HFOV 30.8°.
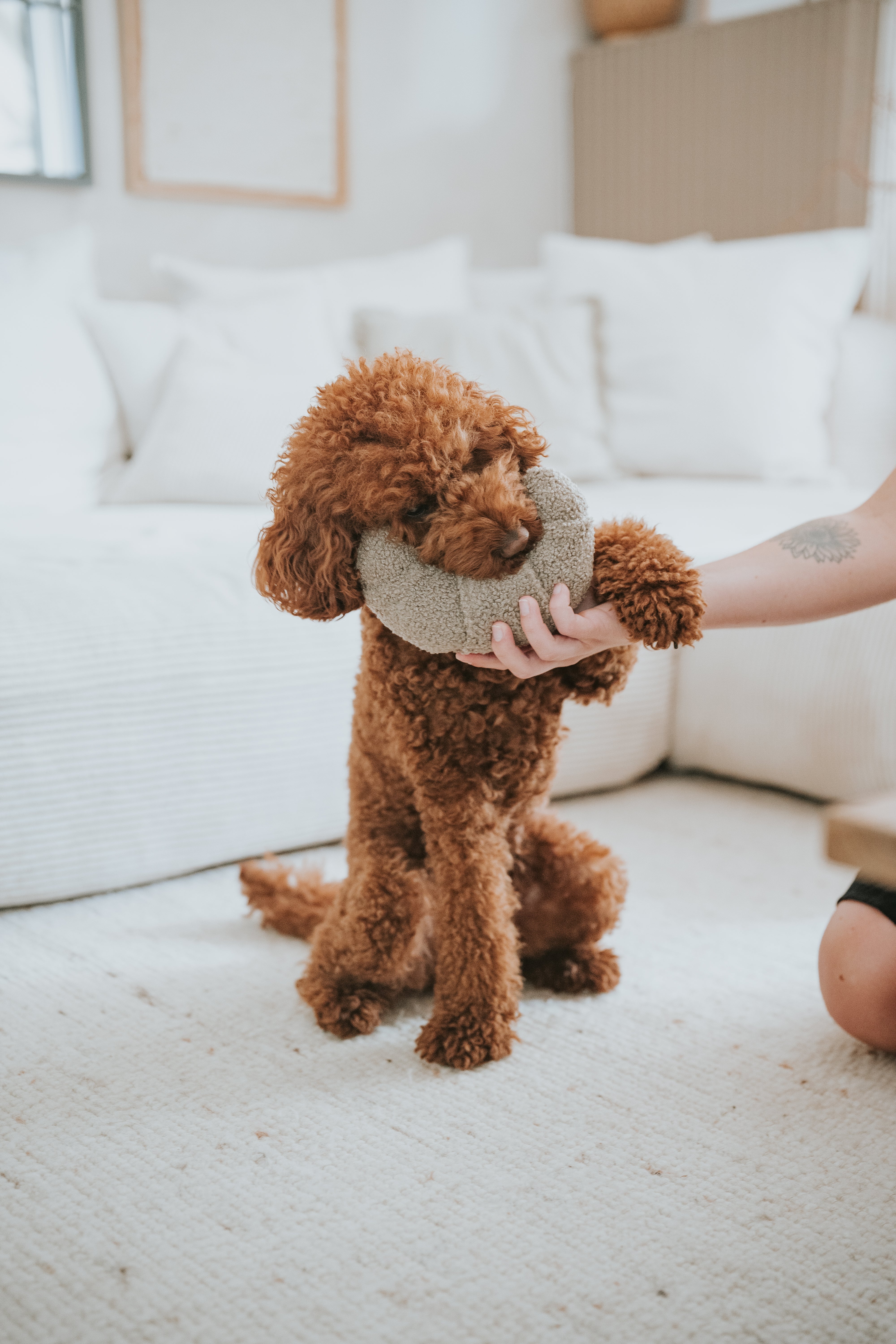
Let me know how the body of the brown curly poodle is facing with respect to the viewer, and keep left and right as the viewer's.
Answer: facing the viewer and to the right of the viewer

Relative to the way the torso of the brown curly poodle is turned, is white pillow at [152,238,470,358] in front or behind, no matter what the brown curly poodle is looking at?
behind

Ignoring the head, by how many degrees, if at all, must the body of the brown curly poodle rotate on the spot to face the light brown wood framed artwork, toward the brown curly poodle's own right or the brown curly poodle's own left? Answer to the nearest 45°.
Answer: approximately 135° to the brown curly poodle's own left

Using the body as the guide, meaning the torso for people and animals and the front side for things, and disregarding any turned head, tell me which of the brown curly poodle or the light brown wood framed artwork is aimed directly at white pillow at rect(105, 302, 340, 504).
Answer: the light brown wood framed artwork

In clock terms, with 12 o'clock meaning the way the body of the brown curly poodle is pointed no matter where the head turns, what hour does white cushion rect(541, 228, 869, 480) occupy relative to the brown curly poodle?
The white cushion is roughly at 8 o'clock from the brown curly poodle.

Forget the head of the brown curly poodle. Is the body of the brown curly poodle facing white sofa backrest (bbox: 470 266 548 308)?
no

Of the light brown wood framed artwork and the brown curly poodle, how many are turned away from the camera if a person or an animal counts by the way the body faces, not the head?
0

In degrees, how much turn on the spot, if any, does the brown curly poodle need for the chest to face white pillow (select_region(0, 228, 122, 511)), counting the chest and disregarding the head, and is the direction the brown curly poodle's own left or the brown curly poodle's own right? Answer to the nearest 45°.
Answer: approximately 180°

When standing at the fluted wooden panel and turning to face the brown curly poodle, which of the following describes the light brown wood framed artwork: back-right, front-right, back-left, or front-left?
front-right

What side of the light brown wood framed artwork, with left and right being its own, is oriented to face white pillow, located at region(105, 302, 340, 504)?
front

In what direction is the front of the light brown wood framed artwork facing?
toward the camera

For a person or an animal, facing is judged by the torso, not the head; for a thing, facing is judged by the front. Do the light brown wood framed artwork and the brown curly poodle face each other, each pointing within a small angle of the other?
no

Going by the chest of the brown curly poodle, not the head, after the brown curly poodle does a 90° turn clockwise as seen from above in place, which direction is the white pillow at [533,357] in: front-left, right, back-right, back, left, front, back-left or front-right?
back-right

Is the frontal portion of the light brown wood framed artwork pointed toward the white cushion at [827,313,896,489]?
no

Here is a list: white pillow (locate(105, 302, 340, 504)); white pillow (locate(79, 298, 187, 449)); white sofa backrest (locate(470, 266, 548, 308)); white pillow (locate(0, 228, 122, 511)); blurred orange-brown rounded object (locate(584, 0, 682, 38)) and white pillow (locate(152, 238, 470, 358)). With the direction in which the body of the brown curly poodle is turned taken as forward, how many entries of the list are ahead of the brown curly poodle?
0

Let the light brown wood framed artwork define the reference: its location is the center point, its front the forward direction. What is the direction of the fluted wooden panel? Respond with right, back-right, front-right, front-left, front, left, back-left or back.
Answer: left

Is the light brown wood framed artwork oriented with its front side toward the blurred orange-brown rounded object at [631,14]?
no
